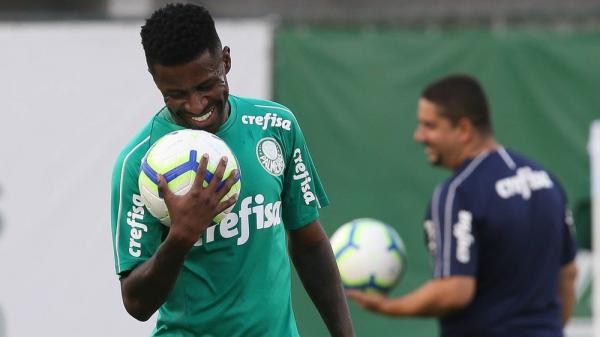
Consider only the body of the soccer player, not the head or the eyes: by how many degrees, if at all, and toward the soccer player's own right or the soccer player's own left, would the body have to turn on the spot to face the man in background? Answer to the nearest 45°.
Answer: approximately 135° to the soccer player's own left

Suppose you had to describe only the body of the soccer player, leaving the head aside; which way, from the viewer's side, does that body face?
toward the camera
